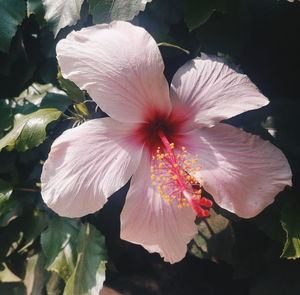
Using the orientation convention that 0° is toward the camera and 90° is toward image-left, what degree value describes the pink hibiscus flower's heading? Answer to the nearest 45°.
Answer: approximately 0°
